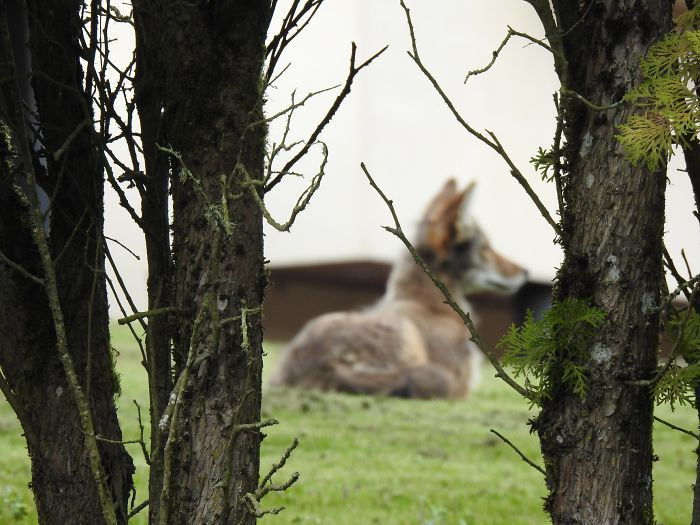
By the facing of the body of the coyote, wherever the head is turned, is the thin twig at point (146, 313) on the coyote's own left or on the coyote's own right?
on the coyote's own right

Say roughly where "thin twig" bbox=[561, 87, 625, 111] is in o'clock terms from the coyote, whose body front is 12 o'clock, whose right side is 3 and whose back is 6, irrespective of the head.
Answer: The thin twig is roughly at 3 o'clock from the coyote.

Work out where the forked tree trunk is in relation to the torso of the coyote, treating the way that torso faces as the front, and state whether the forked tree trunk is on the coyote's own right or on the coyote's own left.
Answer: on the coyote's own right

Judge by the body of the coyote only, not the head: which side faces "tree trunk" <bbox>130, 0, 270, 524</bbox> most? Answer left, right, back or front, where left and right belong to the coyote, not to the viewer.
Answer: right

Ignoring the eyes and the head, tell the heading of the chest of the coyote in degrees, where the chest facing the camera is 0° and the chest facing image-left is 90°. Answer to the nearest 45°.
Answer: approximately 270°

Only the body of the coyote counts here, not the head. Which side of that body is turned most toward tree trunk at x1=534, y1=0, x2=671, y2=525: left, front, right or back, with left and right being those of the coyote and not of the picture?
right

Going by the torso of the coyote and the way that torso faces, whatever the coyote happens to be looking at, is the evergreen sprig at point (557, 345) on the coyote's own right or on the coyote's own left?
on the coyote's own right
